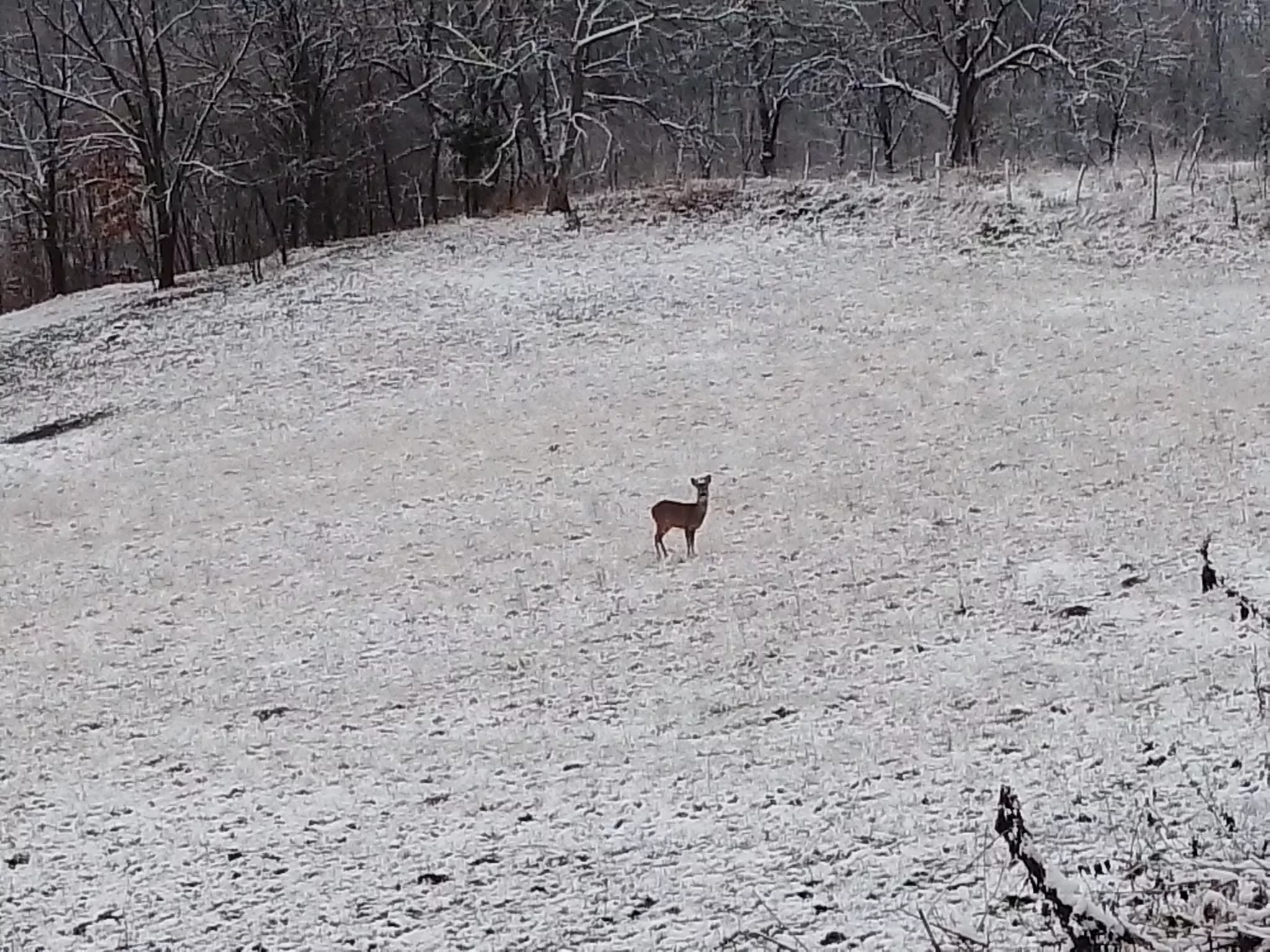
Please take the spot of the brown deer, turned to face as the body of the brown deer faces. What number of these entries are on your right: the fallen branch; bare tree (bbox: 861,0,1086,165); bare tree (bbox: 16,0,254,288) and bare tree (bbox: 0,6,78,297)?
1

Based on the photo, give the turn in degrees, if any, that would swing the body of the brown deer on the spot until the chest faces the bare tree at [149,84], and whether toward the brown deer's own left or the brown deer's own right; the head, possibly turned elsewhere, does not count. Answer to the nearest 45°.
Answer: approximately 135° to the brown deer's own left

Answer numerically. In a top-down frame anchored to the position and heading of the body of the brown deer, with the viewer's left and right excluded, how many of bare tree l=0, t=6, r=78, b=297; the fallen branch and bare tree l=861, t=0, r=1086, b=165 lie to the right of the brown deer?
1

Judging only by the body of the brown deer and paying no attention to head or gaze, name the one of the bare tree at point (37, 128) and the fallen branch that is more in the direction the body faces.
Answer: the fallen branch

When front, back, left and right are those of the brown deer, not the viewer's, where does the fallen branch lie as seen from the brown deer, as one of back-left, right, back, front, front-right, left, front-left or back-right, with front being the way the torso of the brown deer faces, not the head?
right

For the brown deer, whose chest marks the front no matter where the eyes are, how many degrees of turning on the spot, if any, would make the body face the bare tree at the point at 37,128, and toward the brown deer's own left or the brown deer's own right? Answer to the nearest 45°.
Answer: approximately 135° to the brown deer's own left

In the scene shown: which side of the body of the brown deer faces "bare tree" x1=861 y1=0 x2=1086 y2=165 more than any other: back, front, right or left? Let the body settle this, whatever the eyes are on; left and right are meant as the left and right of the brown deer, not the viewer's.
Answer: left

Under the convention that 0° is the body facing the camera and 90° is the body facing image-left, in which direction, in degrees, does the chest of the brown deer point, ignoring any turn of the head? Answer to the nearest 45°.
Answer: approximately 270°
